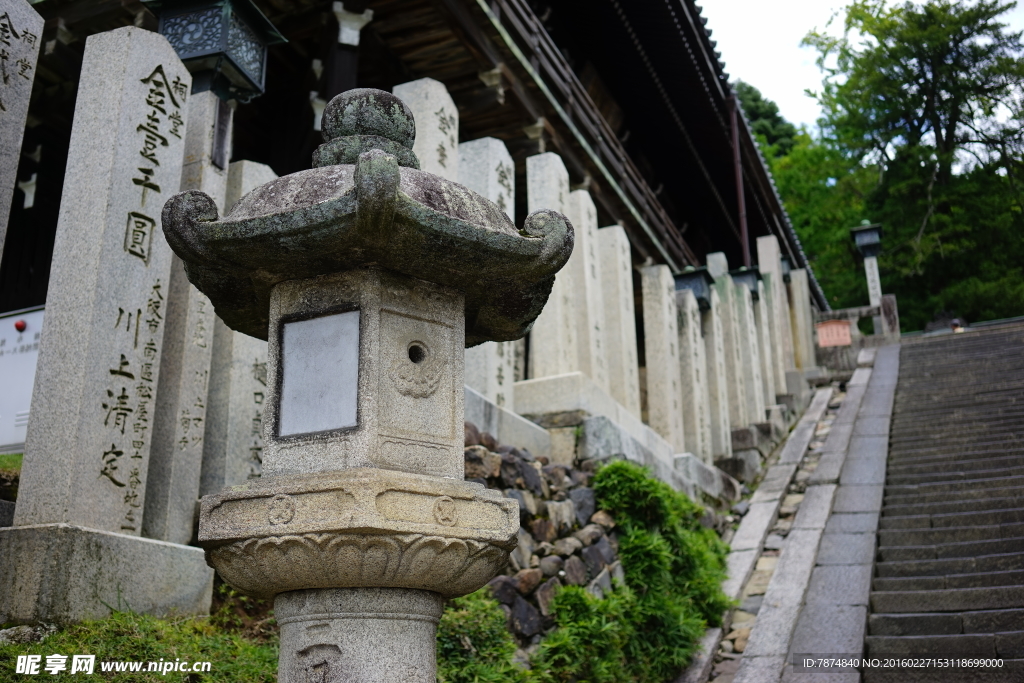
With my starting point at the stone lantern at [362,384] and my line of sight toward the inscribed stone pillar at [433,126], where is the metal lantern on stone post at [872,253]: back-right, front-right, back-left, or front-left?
front-right

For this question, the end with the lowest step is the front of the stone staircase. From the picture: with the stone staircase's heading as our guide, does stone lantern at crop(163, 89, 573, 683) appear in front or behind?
in front

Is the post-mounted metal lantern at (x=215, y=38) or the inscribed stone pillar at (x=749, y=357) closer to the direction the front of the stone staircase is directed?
the post-mounted metal lantern

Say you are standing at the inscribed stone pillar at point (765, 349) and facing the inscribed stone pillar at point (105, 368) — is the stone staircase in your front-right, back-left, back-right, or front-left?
front-left

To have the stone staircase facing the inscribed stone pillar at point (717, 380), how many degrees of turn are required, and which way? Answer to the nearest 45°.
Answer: approximately 135° to its right

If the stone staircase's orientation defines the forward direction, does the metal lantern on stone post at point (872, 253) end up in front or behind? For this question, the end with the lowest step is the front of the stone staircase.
behind

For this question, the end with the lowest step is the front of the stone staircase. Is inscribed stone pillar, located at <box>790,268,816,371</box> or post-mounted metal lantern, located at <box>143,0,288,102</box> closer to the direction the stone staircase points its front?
the post-mounted metal lantern

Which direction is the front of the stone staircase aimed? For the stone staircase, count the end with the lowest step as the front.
toward the camera

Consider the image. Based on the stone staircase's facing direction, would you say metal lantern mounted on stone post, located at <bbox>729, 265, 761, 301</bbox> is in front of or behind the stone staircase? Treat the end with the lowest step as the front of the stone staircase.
behind

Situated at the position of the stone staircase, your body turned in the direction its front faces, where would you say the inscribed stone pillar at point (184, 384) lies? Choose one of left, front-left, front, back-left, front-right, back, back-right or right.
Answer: front-right

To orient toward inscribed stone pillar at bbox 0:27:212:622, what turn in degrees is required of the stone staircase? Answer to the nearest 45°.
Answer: approximately 45° to its right

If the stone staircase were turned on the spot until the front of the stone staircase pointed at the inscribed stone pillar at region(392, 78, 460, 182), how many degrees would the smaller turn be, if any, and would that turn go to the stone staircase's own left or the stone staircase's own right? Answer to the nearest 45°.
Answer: approximately 45° to the stone staircase's own right

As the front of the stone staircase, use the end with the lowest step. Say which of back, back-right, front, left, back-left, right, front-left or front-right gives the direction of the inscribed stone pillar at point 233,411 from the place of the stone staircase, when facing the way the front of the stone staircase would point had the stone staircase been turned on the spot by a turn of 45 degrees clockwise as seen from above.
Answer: front
